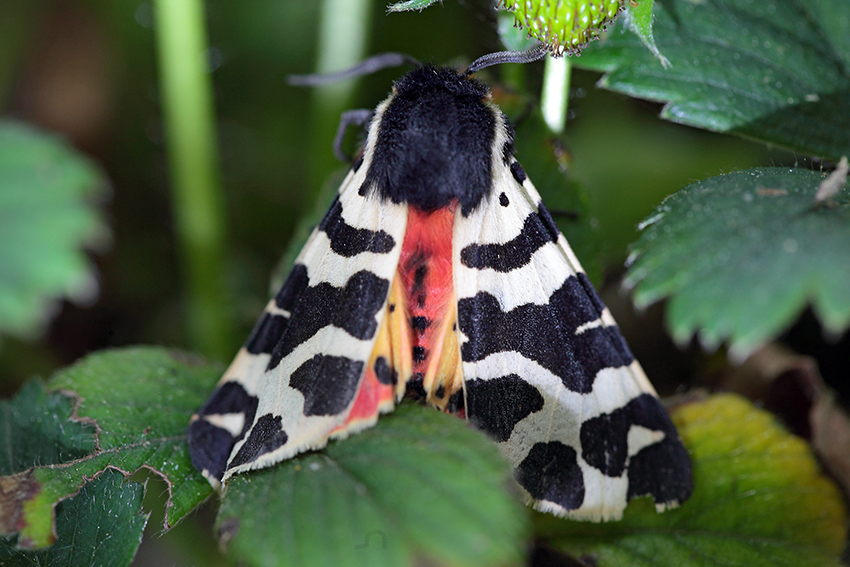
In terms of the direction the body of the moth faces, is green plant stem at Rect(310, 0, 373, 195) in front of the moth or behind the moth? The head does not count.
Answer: in front

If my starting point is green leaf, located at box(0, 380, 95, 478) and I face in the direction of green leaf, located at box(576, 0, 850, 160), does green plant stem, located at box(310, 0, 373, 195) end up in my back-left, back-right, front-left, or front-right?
front-left

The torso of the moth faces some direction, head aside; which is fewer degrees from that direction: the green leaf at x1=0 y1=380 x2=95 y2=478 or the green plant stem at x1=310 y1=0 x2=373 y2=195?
the green plant stem

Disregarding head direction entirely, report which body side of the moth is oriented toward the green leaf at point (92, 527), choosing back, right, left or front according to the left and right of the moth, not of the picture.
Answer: left

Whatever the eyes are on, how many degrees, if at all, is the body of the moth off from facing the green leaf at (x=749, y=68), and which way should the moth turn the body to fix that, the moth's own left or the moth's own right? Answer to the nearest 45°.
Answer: approximately 45° to the moth's own right

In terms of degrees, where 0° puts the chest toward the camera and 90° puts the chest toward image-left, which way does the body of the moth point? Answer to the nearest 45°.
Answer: approximately 180°

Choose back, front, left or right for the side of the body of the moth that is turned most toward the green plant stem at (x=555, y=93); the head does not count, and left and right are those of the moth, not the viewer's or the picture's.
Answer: front

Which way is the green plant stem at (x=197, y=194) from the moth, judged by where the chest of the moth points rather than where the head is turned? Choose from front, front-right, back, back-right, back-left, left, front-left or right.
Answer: front-left

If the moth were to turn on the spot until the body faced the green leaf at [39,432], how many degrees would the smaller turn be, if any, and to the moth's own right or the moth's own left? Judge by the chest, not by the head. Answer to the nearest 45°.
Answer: approximately 90° to the moth's own left
